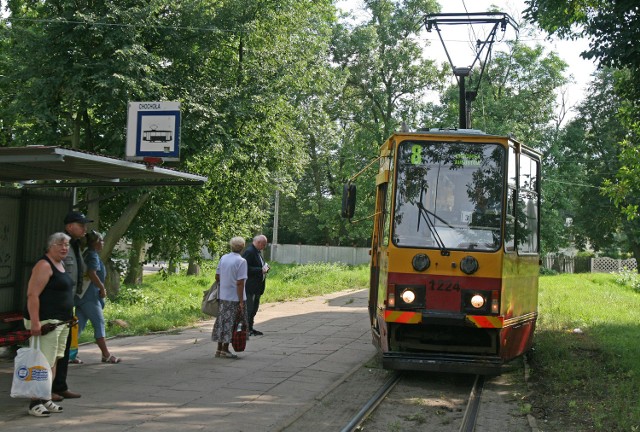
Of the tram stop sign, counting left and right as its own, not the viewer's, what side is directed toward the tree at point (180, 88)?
back

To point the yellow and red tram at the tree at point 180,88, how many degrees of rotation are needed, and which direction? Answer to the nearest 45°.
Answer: approximately 135° to its right

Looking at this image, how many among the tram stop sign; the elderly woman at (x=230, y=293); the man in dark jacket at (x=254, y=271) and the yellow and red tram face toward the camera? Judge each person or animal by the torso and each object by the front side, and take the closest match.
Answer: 2

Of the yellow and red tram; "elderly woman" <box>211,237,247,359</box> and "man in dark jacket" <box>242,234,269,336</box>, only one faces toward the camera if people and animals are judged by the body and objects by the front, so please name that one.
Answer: the yellow and red tram

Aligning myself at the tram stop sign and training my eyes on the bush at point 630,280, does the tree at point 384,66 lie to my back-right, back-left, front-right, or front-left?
front-left

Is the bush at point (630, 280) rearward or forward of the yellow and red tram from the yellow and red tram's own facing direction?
rearward

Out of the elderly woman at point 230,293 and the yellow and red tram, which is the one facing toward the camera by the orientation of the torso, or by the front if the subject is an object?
the yellow and red tram

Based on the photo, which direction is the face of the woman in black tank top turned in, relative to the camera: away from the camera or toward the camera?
toward the camera

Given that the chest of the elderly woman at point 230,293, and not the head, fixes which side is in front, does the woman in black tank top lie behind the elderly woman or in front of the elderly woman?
behind

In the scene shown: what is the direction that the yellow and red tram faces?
toward the camera

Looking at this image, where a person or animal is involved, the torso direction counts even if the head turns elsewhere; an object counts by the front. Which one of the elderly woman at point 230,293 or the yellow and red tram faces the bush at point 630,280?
the elderly woman

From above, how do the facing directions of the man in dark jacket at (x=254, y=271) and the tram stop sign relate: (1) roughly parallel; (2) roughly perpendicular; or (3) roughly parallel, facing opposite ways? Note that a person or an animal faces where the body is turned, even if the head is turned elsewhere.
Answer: roughly perpendicular

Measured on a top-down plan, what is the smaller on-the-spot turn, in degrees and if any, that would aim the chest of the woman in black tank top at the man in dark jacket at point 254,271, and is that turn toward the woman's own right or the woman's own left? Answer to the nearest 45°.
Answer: approximately 90° to the woman's own left
